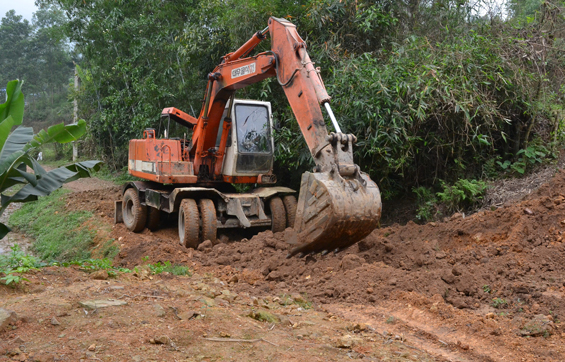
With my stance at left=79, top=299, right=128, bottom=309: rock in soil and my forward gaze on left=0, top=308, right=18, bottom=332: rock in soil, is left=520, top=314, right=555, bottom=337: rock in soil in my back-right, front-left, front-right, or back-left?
back-left

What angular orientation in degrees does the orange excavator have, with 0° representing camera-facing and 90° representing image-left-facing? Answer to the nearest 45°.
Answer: approximately 315°

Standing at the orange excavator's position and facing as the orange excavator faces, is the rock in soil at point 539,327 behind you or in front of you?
in front

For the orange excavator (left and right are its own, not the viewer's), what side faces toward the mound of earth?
front

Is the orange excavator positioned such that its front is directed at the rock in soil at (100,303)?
no

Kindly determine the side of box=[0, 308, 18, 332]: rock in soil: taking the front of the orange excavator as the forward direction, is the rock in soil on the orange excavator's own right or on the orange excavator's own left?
on the orange excavator's own right
